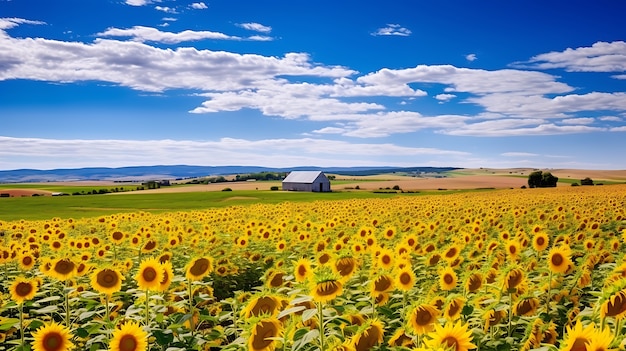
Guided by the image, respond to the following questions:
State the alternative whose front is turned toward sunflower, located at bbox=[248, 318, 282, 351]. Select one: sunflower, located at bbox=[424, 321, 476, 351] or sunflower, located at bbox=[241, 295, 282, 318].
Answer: sunflower, located at bbox=[241, 295, 282, 318]

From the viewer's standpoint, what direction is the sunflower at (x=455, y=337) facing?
toward the camera

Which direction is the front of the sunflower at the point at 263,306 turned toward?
toward the camera

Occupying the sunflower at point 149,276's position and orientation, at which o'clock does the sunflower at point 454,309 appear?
the sunflower at point 454,309 is roughly at 10 o'clock from the sunflower at point 149,276.

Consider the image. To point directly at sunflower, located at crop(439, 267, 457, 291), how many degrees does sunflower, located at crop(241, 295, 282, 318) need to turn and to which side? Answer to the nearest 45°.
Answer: approximately 135° to its left

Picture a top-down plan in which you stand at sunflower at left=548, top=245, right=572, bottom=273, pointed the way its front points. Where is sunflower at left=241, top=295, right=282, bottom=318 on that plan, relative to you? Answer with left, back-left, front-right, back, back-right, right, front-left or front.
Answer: front-right

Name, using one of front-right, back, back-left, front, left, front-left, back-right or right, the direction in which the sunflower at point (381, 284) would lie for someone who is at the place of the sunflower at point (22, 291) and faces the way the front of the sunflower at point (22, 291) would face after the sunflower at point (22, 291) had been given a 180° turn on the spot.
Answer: back-right

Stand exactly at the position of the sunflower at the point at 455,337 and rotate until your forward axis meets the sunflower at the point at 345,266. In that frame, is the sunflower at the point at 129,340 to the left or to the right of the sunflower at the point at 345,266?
left

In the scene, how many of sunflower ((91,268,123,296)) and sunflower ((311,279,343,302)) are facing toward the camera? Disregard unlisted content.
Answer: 2

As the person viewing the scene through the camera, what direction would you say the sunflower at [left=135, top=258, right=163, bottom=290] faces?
facing the viewer

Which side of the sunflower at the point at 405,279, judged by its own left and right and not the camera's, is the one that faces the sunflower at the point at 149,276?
right

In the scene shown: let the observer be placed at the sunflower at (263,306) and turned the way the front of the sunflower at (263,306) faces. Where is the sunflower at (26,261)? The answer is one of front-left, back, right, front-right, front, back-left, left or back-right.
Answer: back-right

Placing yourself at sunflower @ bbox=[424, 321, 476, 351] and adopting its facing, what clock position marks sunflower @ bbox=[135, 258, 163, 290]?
sunflower @ bbox=[135, 258, 163, 290] is roughly at 4 o'clock from sunflower @ bbox=[424, 321, 476, 351].

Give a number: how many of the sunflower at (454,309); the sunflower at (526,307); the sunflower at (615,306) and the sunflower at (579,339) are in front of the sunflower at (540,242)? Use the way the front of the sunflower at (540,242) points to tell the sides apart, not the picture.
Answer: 4
